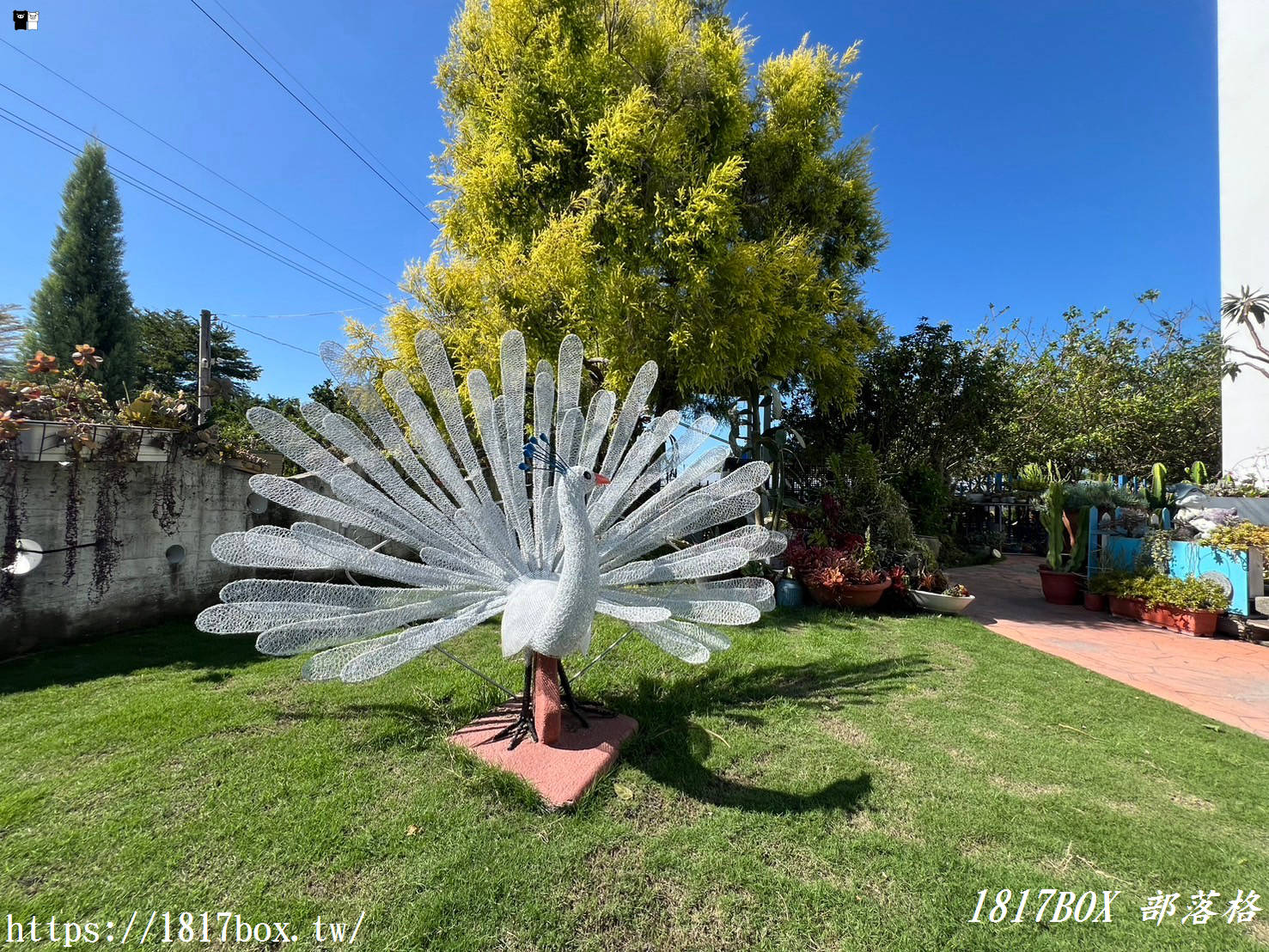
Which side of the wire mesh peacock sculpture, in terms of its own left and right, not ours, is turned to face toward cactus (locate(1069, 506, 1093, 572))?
left

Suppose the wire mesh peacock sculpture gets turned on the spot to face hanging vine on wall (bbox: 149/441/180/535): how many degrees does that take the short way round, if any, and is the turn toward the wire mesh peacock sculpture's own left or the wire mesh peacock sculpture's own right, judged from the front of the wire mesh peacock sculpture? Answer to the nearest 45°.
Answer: approximately 180°

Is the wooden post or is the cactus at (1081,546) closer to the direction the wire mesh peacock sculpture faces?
the cactus

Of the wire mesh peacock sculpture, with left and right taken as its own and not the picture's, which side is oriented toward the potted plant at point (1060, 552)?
left

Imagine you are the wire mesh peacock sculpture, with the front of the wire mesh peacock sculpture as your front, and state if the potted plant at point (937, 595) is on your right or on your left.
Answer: on your left

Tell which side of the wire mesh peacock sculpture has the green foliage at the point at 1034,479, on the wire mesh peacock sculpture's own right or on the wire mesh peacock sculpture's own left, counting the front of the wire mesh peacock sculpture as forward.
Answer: on the wire mesh peacock sculpture's own left

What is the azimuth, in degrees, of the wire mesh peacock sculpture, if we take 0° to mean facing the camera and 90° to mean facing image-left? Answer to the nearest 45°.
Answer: approximately 315°
